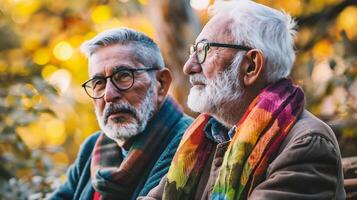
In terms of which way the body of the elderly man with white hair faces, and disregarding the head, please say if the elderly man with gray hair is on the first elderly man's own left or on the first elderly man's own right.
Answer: on the first elderly man's own right

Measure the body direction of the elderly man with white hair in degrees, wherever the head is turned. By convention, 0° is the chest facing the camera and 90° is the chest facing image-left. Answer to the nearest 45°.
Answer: approximately 45°

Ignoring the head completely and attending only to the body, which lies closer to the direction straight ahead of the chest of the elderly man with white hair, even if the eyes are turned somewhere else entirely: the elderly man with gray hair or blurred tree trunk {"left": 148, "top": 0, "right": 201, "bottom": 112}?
the elderly man with gray hair

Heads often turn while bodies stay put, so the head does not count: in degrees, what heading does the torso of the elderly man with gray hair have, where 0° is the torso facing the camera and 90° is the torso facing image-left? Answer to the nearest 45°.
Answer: approximately 45°

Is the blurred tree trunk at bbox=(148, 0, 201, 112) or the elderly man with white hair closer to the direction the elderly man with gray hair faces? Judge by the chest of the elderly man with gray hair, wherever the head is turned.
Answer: the elderly man with white hair

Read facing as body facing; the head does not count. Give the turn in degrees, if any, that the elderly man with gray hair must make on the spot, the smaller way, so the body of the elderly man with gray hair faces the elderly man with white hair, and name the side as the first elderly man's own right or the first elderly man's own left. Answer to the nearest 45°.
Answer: approximately 90° to the first elderly man's own left
